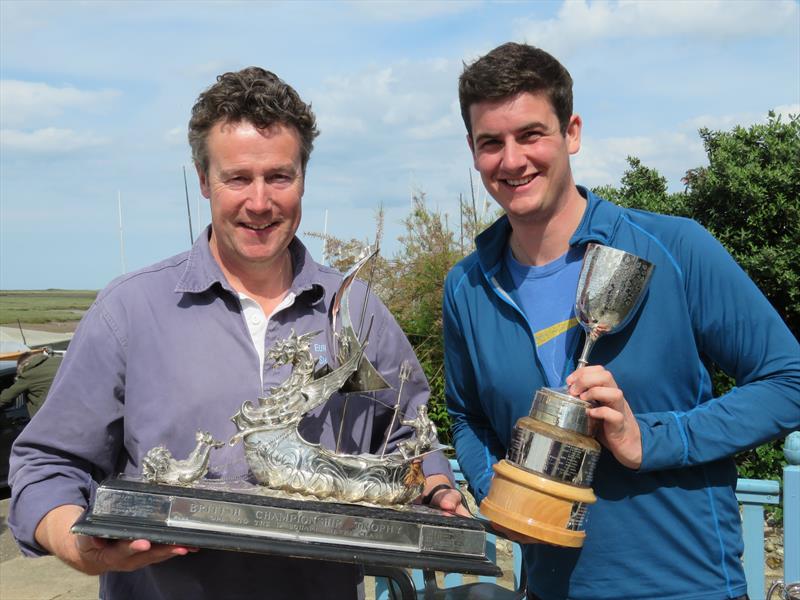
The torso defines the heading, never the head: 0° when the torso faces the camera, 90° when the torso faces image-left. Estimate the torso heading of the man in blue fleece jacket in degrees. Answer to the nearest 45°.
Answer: approximately 45°

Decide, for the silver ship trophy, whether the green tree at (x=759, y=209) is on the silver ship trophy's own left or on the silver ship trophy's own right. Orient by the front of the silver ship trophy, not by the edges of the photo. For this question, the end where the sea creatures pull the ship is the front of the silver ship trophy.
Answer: on the silver ship trophy's own right

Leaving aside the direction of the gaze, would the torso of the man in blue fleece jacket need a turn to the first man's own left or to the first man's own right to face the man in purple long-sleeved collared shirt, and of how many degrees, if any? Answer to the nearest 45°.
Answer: approximately 45° to the first man's own right

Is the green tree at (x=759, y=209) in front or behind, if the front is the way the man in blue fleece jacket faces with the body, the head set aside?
behind

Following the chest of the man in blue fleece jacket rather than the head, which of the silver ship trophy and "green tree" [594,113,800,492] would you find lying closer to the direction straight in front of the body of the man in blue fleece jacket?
the silver ship trophy

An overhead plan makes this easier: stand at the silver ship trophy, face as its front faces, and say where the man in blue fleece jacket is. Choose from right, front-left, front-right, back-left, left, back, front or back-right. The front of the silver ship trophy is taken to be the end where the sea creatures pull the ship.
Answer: back

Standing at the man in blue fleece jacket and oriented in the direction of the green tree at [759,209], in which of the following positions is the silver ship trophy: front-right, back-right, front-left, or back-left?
back-left

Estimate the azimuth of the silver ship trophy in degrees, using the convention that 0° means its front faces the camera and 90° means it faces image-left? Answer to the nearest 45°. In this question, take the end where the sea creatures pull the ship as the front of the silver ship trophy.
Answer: approximately 90°
